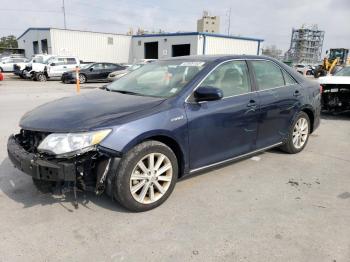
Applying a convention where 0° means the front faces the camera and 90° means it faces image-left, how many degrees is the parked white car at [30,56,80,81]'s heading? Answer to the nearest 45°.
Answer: approximately 45°

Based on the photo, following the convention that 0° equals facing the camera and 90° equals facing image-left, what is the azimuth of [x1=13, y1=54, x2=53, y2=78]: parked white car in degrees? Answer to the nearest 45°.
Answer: approximately 45°

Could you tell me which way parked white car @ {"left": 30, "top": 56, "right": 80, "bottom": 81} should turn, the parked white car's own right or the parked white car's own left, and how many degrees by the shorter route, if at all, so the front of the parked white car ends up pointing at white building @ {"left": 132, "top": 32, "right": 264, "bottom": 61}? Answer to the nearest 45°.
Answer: approximately 180°

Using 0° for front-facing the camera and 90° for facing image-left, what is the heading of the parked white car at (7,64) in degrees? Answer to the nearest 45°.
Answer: approximately 45°

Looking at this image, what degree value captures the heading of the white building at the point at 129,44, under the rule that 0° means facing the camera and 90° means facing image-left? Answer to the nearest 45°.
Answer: approximately 45°

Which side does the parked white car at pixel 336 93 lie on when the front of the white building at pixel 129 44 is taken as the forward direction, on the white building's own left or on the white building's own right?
on the white building's own left

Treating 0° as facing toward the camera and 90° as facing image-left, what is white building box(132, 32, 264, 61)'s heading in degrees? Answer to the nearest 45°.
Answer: approximately 45°

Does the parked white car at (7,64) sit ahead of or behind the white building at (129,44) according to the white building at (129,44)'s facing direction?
ahead

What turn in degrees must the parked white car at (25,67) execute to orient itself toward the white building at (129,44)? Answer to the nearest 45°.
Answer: approximately 180°
